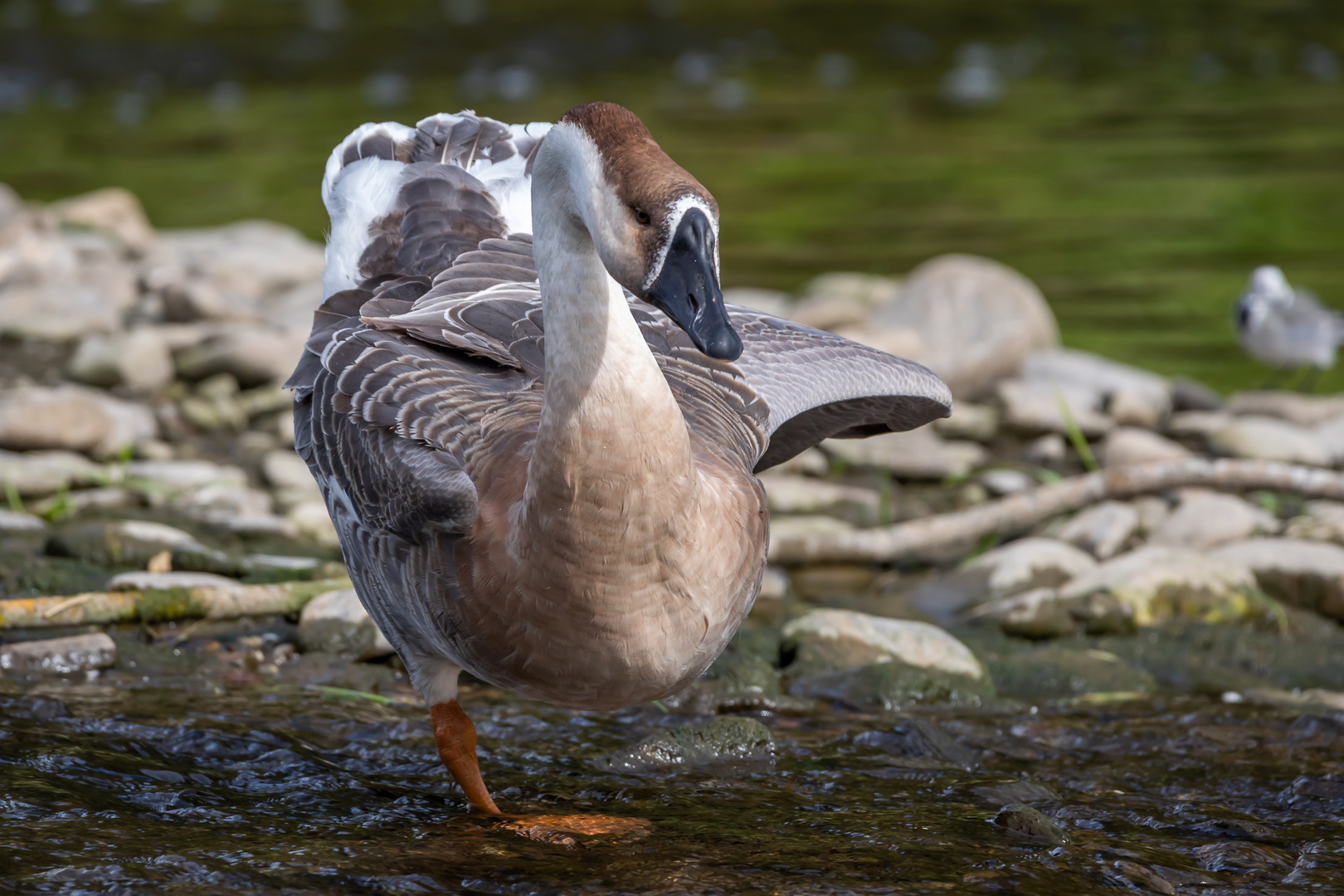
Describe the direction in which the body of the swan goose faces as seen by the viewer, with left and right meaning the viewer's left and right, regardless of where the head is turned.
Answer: facing the viewer and to the right of the viewer

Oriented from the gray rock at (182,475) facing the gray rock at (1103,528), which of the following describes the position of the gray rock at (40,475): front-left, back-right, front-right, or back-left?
back-right

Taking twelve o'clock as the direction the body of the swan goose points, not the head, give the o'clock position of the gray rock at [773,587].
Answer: The gray rock is roughly at 8 o'clock from the swan goose.

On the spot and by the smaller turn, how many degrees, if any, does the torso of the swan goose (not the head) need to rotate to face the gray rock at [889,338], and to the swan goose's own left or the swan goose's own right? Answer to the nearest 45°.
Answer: approximately 135° to the swan goose's own left

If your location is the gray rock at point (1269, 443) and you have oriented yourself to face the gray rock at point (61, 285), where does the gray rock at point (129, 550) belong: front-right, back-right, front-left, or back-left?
front-left

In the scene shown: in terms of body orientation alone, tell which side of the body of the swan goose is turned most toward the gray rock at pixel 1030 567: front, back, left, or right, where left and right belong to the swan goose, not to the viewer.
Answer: left

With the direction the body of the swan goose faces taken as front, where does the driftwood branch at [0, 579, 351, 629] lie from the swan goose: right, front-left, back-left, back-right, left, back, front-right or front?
back

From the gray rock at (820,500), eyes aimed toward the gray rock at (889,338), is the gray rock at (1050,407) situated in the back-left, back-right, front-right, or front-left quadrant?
front-right

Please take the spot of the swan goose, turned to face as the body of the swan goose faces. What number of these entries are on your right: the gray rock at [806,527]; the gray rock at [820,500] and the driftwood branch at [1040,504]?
0

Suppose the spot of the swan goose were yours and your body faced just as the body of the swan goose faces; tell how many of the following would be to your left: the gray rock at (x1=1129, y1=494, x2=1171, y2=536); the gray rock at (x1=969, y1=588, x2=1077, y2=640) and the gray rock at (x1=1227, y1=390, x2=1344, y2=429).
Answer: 3

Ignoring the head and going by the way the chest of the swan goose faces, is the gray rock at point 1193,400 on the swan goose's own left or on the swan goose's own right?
on the swan goose's own left

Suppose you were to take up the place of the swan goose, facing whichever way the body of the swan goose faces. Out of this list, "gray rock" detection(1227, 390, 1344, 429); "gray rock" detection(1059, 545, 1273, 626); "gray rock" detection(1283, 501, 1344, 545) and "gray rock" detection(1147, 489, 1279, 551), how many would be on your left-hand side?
4

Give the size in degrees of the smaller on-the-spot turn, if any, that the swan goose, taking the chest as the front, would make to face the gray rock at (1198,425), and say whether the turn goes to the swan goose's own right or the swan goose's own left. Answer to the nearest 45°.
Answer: approximately 90° to the swan goose's own left
